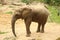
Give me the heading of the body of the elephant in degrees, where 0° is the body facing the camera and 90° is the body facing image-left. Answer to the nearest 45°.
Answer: approximately 45°
